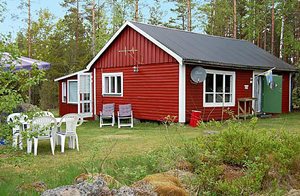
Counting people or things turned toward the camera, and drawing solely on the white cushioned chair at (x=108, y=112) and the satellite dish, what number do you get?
2

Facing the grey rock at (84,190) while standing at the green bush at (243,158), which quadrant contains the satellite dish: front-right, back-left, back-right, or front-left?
back-right

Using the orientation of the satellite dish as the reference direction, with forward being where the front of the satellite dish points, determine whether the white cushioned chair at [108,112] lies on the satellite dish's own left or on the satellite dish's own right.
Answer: on the satellite dish's own right

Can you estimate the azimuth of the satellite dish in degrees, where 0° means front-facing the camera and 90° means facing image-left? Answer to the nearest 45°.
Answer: approximately 0°

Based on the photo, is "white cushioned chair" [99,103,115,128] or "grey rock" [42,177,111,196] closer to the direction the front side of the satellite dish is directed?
the grey rock

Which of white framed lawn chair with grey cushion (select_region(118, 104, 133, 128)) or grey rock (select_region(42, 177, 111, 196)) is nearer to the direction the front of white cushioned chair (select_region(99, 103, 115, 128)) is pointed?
the grey rock

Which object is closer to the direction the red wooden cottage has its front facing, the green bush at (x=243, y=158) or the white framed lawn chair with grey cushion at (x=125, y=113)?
the green bush

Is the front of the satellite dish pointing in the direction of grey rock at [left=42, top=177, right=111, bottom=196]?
yes

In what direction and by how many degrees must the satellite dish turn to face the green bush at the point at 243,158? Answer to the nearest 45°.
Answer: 0° — it already faces it
